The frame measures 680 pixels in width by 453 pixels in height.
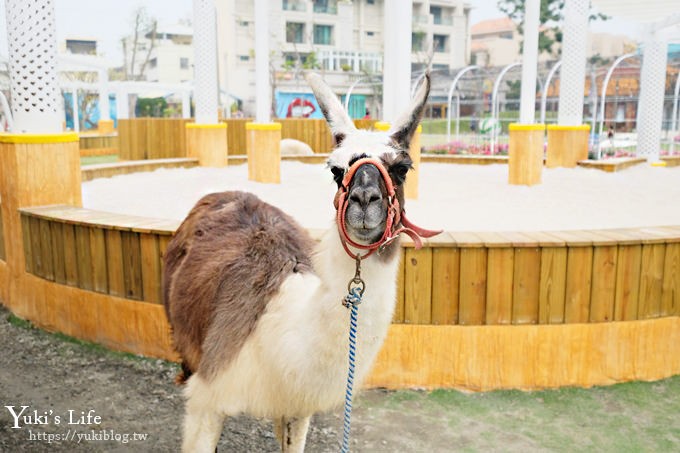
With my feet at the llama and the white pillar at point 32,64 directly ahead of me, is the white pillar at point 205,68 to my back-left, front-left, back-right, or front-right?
front-right

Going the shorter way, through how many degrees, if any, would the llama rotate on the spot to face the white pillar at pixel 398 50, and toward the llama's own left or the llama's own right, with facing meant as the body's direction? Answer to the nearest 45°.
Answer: approximately 135° to the llama's own left

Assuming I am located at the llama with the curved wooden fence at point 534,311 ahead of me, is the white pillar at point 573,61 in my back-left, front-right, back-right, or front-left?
front-left

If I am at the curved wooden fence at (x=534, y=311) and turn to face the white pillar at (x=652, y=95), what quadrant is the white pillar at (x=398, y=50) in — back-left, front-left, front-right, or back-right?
front-left

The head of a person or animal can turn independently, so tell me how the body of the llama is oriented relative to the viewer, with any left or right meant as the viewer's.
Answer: facing the viewer and to the right of the viewer

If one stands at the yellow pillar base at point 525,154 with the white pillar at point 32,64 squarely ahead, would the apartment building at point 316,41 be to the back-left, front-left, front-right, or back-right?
back-right

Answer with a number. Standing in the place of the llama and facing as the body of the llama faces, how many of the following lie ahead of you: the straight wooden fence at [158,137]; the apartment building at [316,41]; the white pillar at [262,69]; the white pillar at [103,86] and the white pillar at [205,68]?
0

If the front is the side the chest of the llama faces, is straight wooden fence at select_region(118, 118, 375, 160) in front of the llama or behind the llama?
behind

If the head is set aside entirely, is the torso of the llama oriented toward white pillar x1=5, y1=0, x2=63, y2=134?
no

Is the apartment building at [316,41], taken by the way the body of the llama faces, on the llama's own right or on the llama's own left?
on the llama's own left

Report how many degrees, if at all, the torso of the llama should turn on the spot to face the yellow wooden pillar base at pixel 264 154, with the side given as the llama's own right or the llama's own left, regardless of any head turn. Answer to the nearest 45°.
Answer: approximately 135° to the llama's own left

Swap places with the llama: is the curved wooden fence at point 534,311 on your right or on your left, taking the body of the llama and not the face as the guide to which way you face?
on your left

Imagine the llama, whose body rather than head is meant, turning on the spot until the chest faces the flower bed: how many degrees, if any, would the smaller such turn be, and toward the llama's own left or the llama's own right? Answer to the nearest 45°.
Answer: approximately 135° to the llama's own left

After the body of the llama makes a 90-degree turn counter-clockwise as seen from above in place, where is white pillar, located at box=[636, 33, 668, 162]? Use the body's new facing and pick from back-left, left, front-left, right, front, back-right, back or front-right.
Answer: front
